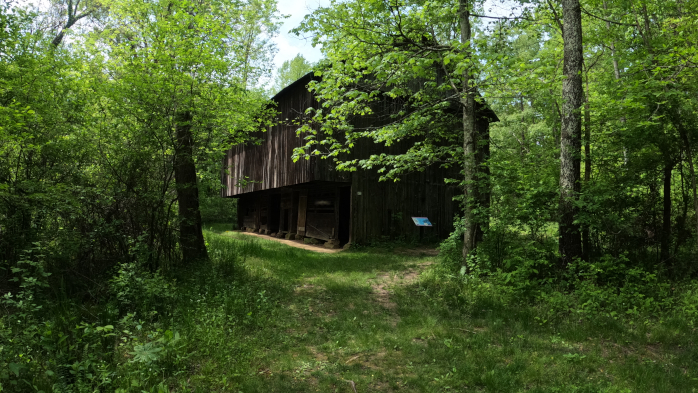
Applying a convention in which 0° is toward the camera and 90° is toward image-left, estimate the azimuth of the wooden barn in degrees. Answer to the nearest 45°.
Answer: approximately 45°

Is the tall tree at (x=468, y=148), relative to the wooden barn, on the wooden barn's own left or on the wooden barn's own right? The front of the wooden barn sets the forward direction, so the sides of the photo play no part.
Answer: on the wooden barn's own left
